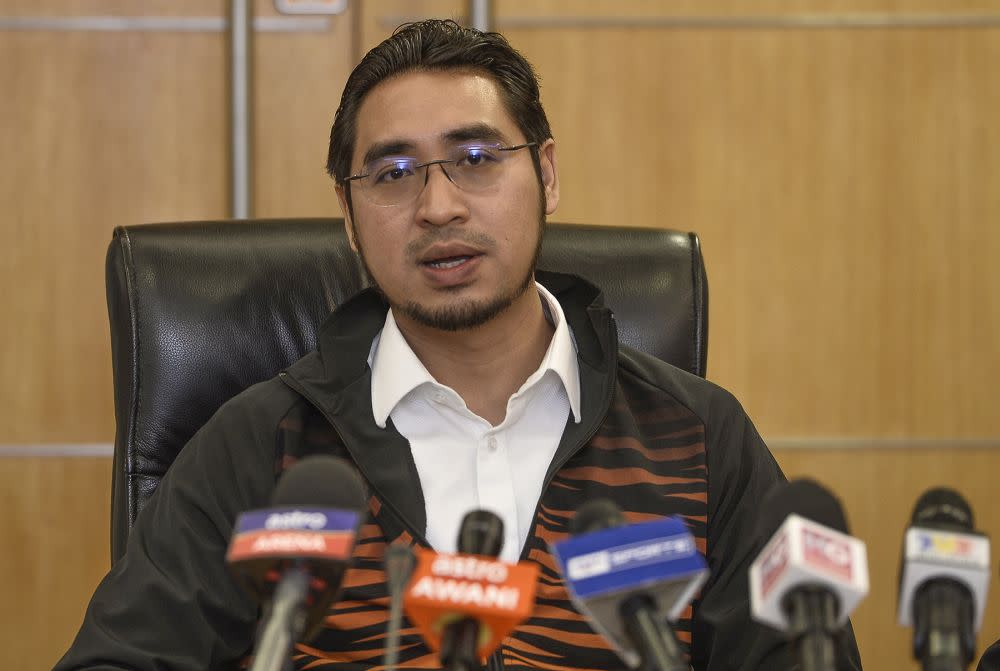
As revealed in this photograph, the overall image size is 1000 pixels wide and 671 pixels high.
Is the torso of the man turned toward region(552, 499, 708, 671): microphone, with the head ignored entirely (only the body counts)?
yes

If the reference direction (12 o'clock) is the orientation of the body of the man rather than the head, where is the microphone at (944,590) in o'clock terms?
The microphone is roughly at 11 o'clock from the man.

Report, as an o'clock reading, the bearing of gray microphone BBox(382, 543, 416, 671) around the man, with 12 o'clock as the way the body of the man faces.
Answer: The gray microphone is roughly at 12 o'clock from the man.

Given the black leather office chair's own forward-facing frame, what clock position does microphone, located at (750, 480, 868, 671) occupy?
The microphone is roughly at 11 o'clock from the black leather office chair.

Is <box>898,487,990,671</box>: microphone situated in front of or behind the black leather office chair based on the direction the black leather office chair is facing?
in front

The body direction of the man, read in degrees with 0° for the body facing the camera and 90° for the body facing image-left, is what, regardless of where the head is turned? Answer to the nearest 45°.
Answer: approximately 0°

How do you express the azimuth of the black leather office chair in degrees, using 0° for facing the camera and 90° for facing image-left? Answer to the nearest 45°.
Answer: approximately 0°

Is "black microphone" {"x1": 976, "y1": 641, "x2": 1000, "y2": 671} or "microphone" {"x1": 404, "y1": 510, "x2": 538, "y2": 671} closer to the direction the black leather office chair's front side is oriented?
the microphone

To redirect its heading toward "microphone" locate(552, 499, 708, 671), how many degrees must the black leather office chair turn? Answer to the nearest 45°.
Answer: approximately 45° to its left
